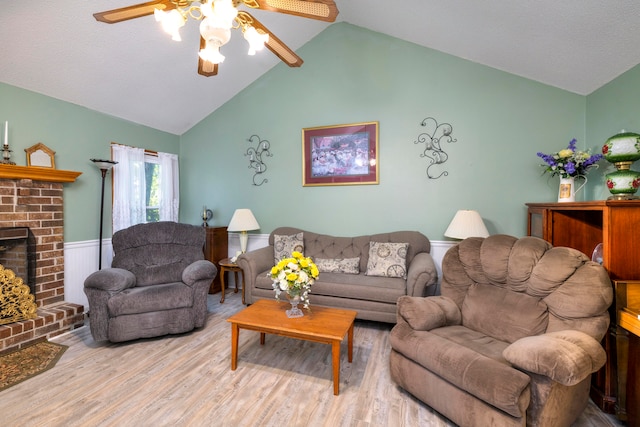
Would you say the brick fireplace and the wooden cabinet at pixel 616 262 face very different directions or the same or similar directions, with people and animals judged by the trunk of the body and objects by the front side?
very different directions

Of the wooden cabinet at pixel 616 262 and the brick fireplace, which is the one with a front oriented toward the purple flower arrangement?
the brick fireplace

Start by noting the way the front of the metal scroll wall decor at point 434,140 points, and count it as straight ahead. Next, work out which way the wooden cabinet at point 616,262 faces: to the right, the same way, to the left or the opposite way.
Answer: to the right

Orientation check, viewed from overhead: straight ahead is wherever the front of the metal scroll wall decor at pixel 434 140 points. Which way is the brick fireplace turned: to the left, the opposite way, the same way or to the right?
to the left

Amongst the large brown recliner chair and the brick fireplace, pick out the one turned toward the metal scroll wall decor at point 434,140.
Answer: the brick fireplace

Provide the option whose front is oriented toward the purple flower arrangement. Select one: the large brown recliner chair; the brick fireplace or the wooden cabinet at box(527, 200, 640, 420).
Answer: the brick fireplace

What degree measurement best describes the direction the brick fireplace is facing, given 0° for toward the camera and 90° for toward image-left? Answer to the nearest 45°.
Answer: approximately 315°

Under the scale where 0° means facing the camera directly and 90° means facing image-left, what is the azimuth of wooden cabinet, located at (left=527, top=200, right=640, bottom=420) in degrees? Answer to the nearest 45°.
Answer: approximately 45°

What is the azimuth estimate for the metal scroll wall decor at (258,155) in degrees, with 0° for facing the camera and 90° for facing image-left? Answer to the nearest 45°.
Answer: approximately 0°
